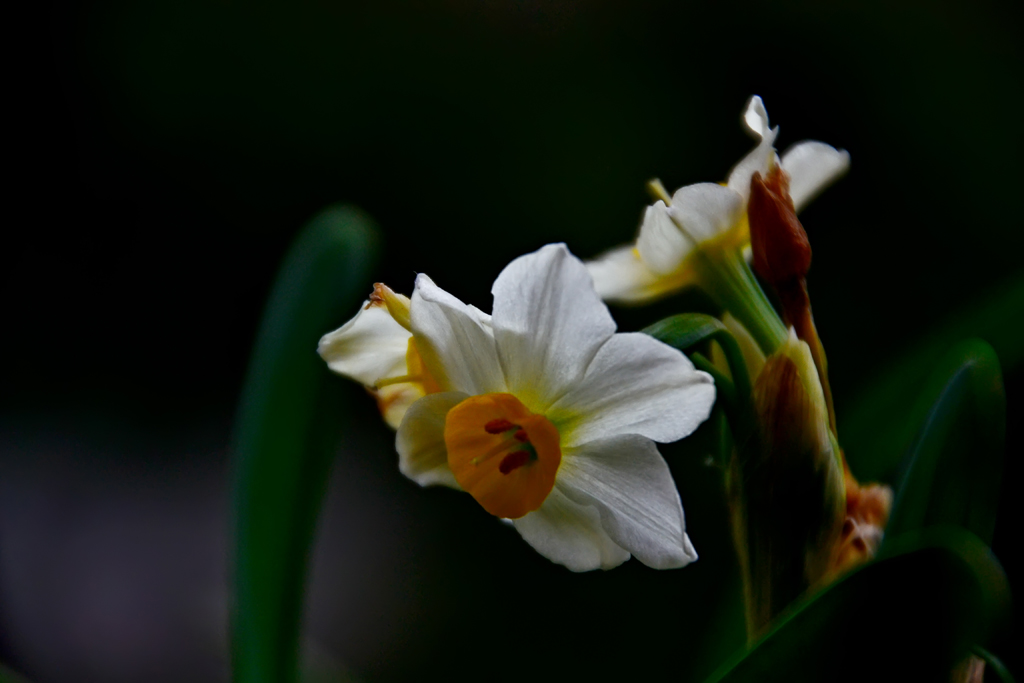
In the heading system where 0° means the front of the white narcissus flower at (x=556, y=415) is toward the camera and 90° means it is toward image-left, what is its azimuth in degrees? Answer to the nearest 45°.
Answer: approximately 45°
